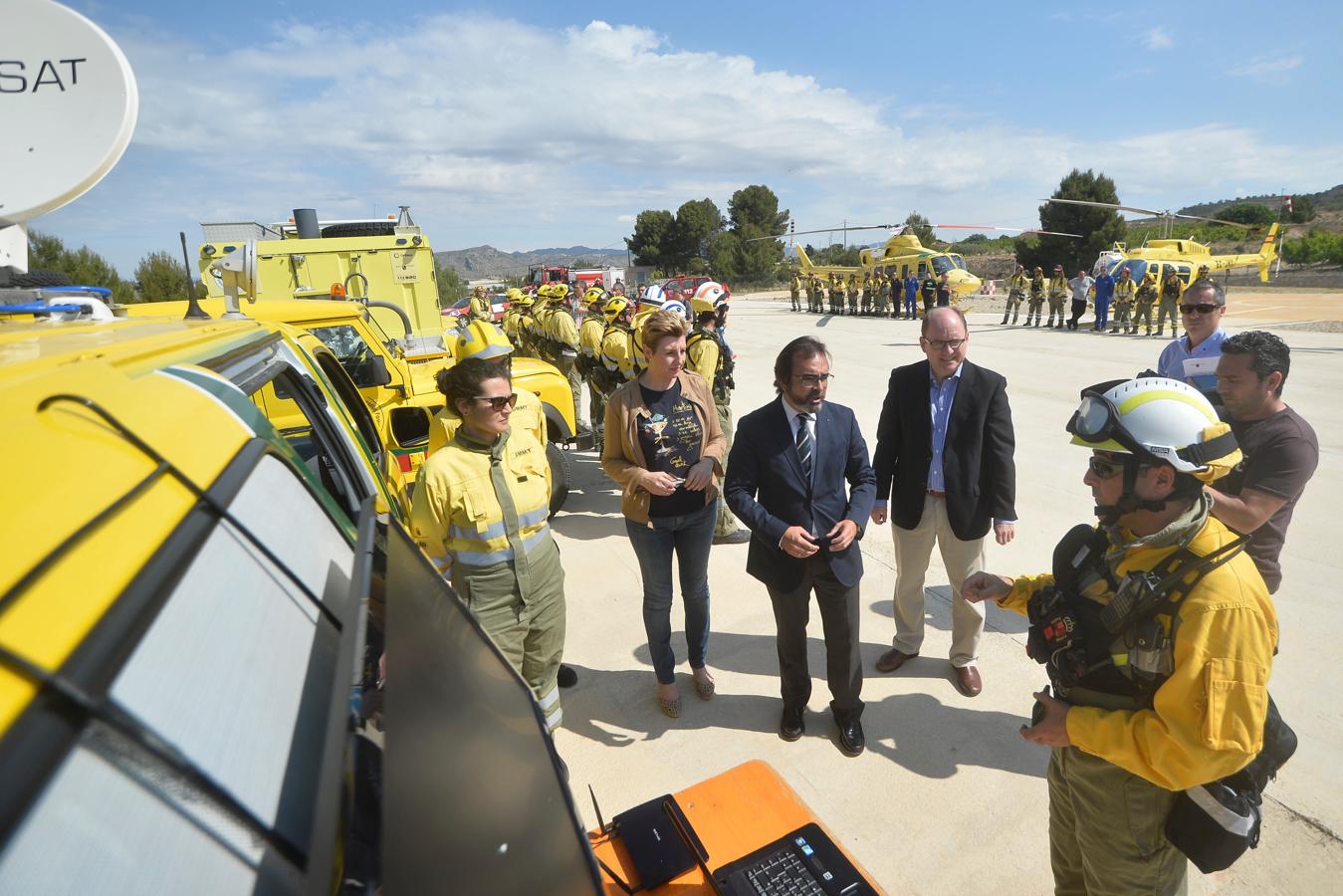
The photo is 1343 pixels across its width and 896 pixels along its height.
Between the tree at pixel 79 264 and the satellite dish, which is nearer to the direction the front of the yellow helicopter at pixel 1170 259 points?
the tree

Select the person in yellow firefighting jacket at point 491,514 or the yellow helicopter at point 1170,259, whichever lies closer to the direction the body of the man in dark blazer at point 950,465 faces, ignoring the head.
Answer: the person in yellow firefighting jacket

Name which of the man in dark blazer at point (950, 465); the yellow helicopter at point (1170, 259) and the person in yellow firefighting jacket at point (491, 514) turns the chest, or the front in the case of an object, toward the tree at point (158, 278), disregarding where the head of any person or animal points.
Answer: the yellow helicopter

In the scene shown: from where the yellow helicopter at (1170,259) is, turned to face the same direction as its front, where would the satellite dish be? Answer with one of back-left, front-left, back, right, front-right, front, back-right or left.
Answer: front-left

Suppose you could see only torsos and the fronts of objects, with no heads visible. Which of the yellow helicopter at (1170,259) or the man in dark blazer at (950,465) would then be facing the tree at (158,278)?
the yellow helicopter

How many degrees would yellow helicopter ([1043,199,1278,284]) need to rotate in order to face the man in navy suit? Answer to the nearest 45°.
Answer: approximately 45° to its left

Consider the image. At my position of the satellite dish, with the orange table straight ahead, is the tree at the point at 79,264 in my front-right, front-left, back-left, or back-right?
back-left

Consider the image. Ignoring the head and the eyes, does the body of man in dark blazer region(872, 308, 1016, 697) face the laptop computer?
yes

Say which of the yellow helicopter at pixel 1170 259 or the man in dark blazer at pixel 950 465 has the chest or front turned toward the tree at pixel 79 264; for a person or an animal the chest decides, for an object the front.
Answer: the yellow helicopter

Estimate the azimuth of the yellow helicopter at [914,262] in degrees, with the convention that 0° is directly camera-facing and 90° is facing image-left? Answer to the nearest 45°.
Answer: approximately 315°

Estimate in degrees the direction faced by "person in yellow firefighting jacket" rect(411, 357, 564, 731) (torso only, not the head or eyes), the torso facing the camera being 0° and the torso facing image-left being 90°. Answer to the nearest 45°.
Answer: approximately 315°
